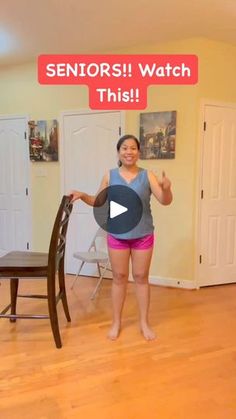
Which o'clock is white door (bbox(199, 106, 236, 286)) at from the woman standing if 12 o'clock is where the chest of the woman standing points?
The white door is roughly at 7 o'clock from the woman standing.

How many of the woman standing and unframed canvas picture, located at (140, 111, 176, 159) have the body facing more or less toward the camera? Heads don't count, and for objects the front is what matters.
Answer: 2

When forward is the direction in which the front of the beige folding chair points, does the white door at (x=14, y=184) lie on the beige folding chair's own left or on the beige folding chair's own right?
on the beige folding chair's own right

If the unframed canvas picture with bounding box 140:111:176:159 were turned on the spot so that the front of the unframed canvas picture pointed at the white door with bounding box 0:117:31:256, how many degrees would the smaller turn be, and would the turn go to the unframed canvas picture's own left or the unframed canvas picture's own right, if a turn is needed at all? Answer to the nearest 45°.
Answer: approximately 90° to the unframed canvas picture's own right

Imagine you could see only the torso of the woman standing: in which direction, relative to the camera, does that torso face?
toward the camera

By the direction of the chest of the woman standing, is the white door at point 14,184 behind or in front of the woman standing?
behind

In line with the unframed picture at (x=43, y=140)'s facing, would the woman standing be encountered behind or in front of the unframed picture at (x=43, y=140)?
in front

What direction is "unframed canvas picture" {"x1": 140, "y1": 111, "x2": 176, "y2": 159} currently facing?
toward the camera

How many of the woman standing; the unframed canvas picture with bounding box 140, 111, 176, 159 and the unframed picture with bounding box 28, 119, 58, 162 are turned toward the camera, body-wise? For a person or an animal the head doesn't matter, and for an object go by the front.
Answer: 3

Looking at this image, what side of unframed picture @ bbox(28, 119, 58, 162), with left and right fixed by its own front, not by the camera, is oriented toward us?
front

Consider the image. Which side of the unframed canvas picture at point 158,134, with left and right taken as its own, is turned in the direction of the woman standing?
front

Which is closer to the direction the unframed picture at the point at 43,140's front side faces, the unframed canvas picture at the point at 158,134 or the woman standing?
the woman standing
